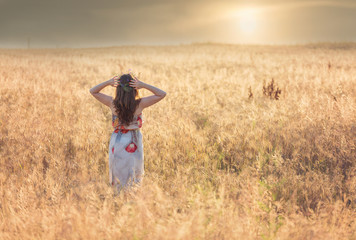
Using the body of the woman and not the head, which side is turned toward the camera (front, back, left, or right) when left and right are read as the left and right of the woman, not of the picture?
back

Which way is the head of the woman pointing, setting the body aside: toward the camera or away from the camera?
away from the camera
